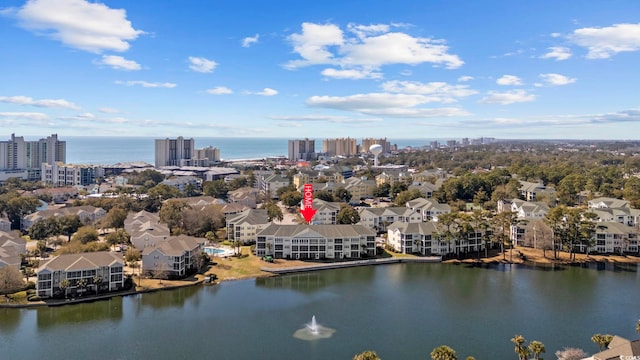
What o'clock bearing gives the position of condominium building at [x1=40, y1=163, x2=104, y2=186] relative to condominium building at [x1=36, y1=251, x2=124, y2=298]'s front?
condominium building at [x1=40, y1=163, x2=104, y2=186] is roughly at 6 o'clock from condominium building at [x1=36, y1=251, x2=124, y2=298].

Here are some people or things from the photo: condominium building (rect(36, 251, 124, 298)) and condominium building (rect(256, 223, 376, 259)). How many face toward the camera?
2

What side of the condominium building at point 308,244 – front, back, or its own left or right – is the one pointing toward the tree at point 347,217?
back

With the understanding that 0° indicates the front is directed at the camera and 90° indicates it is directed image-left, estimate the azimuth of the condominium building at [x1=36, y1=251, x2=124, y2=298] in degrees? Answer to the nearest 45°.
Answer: approximately 0°

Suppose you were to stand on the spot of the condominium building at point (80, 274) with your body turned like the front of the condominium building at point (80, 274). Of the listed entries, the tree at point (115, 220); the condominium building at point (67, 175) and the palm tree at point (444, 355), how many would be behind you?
2

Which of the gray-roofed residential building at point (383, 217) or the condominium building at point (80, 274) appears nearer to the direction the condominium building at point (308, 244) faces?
the condominium building
